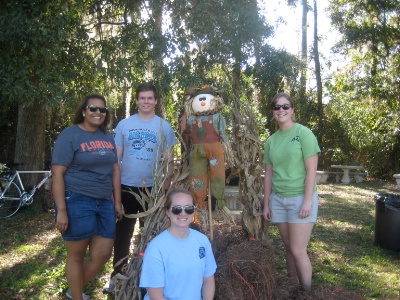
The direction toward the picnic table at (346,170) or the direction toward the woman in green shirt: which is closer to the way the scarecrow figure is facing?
the woman in green shirt

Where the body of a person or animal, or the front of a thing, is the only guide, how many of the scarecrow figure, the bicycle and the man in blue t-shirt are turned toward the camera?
2

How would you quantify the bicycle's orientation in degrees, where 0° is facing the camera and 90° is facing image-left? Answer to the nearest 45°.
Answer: approximately 270°

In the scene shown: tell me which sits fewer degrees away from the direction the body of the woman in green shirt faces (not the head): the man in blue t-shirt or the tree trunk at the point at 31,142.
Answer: the man in blue t-shirt

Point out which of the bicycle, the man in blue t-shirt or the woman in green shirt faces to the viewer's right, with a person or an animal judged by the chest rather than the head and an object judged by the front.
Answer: the bicycle

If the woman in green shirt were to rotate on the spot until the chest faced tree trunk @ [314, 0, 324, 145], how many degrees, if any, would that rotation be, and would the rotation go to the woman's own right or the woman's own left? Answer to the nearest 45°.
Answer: approximately 135° to the woman's own right

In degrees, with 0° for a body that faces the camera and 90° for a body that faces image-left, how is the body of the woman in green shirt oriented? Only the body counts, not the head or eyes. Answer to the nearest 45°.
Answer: approximately 45°

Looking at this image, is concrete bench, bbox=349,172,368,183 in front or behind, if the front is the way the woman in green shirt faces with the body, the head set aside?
behind

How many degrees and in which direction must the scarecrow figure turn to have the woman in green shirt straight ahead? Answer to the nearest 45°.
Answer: approximately 90° to its left

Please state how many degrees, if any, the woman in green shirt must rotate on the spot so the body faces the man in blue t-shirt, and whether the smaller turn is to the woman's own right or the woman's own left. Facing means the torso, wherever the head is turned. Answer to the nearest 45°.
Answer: approximately 45° to the woman's own right
